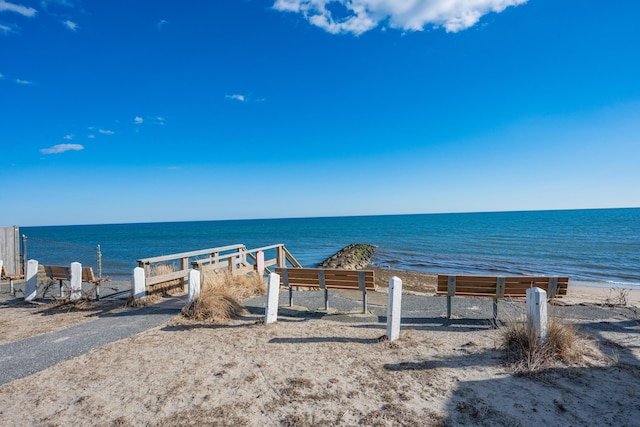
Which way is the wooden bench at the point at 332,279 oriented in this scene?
away from the camera

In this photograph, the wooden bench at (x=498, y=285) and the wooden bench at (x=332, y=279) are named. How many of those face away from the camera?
2

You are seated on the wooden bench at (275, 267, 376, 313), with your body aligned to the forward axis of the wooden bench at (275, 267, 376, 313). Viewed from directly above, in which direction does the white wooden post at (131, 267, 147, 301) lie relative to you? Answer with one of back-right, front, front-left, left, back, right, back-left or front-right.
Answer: left

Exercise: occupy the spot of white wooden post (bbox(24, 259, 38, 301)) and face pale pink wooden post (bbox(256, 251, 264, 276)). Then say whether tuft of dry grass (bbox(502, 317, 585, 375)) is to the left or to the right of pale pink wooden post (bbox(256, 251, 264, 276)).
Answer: right

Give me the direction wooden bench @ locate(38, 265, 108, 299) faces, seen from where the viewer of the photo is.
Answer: facing away from the viewer and to the right of the viewer

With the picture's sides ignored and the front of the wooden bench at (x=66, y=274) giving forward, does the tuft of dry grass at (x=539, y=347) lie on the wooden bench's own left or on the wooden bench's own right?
on the wooden bench's own right

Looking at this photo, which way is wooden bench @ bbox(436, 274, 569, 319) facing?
away from the camera

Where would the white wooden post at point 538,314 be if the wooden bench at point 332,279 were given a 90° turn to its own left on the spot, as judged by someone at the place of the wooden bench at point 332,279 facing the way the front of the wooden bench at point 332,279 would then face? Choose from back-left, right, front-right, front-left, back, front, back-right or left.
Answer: back-left

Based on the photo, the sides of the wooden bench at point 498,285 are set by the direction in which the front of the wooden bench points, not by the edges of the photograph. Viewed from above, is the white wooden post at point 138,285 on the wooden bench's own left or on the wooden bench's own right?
on the wooden bench's own left

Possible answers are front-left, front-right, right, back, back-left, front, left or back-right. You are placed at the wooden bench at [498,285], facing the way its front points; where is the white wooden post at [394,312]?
back-left

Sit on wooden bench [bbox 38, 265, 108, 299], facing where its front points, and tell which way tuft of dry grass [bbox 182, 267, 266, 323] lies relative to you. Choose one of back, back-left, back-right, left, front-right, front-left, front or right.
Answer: right

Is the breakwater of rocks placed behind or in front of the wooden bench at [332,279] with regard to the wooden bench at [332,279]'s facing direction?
in front
